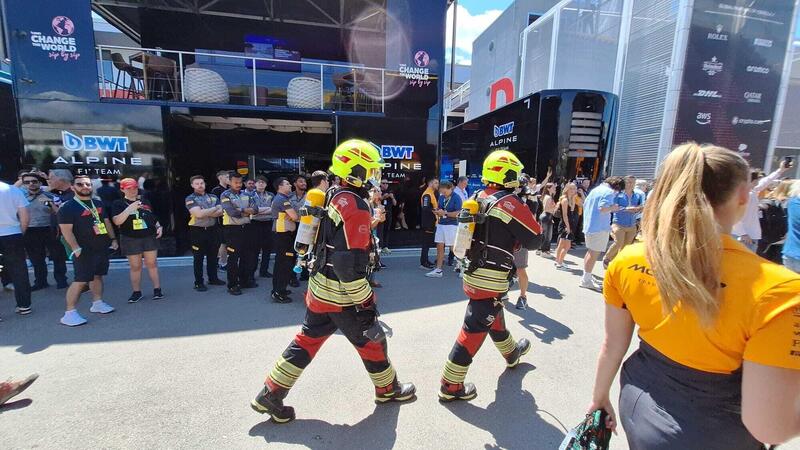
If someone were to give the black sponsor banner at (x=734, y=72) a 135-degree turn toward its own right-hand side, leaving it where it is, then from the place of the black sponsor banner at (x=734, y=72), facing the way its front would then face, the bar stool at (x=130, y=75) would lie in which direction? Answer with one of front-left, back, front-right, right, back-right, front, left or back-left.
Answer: left

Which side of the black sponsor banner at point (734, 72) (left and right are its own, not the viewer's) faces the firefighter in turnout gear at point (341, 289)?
front

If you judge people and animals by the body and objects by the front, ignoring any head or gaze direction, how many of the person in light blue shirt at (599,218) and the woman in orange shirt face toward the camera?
0

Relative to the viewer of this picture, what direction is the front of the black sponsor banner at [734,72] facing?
facing the viewer

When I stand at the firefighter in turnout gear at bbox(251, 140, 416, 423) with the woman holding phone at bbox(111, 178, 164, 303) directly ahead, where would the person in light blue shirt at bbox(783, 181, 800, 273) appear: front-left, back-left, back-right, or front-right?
back-right

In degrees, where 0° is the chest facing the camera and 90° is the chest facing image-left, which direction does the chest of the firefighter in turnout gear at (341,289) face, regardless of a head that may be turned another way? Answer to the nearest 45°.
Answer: approximately 270°

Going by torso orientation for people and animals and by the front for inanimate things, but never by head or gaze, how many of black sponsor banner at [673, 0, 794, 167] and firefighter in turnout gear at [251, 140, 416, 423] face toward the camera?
1

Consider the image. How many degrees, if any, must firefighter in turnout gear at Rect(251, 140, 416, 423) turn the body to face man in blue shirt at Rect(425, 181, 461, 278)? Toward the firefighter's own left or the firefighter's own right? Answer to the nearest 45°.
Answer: approximately 45° to the firefighter's own left

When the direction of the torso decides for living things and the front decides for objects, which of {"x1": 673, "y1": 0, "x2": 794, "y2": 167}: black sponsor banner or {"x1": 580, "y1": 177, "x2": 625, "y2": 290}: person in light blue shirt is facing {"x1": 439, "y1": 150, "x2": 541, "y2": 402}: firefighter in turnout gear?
the black sponsor banner

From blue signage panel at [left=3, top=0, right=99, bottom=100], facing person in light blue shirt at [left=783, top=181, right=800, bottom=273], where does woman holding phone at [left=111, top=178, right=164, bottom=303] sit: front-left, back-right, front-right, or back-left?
front-right
